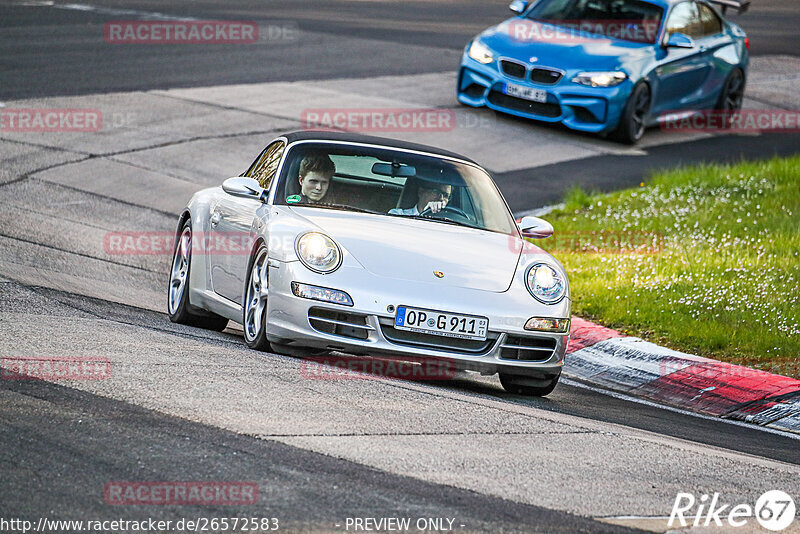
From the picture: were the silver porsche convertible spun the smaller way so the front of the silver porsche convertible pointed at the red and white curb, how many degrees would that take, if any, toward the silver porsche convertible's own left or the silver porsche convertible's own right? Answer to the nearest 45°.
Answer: approximately 45° to the silver porsche convertible's own left

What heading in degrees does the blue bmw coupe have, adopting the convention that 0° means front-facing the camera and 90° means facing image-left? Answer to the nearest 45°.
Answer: approximately 45°

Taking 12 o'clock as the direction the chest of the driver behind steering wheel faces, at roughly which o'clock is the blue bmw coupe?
The blue bmw coupe is roughly at 8 o'clock from the driver behind steering wheel.

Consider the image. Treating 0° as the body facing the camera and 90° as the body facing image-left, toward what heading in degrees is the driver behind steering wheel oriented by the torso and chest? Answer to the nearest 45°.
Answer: approximately 315°

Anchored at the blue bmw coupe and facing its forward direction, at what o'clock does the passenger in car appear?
The passenger in car is roughly at 11 o'clock from the blue bmw coupe.

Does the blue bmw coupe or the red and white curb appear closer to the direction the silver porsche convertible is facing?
the red and white curb

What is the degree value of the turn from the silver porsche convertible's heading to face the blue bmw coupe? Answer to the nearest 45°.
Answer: approximately 135° to its left

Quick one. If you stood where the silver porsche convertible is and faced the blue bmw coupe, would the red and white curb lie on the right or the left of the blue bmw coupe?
right
